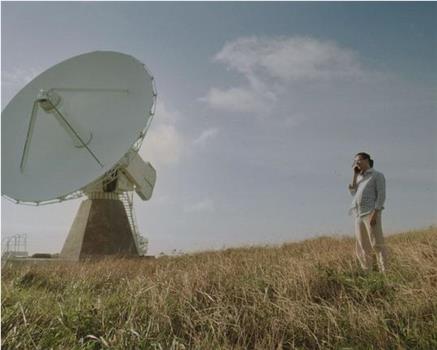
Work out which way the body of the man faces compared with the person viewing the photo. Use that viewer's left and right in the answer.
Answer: facing the viewer and to the left of the viewer

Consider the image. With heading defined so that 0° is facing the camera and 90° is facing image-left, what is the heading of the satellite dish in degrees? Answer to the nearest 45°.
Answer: approximately 45°

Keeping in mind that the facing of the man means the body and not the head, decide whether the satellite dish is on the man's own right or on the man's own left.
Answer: on the man's own right

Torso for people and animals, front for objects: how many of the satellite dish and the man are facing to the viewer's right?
0

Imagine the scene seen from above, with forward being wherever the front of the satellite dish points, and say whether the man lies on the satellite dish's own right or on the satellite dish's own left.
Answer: on the satellite dish's own left

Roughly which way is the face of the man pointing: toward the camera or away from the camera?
toward the camera
